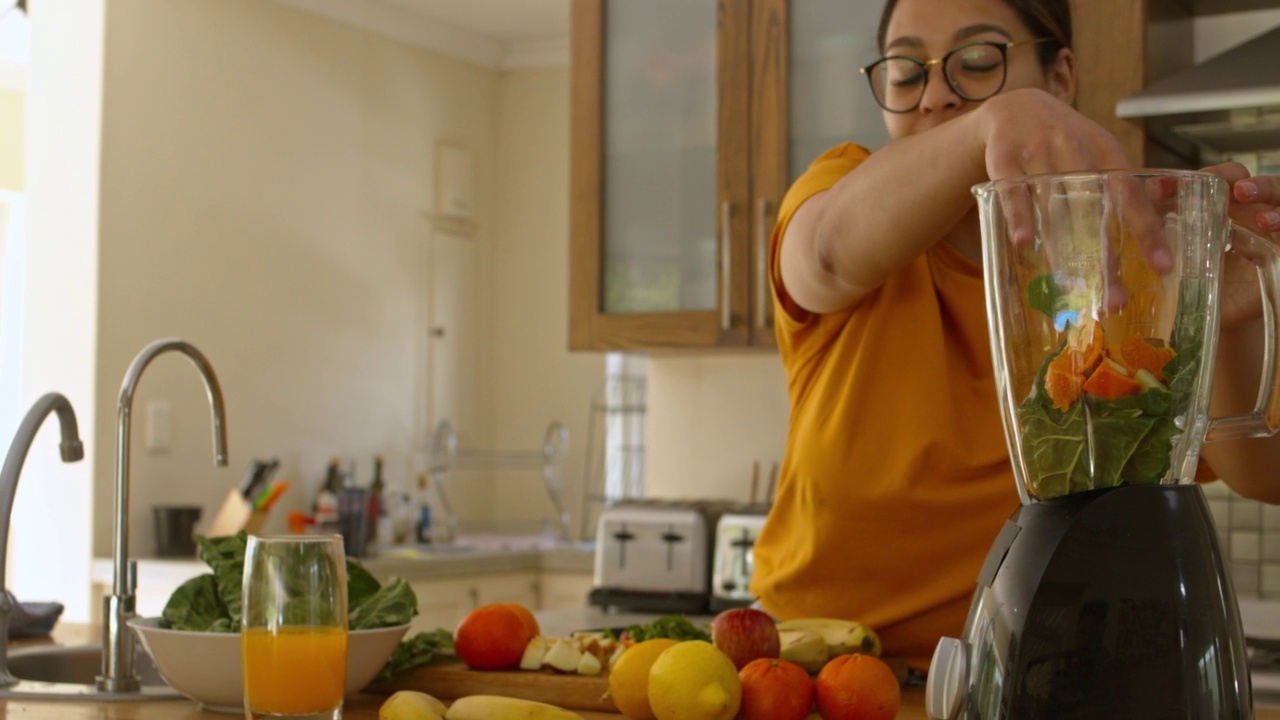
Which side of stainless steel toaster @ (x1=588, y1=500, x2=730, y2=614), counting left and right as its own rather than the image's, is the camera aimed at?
front

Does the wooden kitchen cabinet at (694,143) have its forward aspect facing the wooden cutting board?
yes

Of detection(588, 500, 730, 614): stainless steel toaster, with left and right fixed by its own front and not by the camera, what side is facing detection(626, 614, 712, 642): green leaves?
front

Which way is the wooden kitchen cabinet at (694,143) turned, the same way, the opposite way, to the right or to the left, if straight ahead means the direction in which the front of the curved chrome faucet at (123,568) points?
to the right

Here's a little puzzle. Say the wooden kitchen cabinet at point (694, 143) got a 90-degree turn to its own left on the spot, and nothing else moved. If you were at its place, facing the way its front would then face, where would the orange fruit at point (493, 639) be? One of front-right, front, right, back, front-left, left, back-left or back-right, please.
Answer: right

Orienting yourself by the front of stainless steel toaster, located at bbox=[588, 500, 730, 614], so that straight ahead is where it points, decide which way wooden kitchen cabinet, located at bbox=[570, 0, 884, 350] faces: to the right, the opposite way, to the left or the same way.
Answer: the same way

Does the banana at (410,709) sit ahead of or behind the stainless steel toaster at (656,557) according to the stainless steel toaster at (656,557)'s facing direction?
ahead

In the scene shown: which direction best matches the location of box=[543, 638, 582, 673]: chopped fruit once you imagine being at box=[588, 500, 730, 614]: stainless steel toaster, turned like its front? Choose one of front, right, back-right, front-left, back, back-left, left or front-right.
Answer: front

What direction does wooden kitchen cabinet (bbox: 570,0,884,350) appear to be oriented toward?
toward the camera

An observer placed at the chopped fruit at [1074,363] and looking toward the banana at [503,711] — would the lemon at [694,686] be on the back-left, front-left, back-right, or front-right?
front-right

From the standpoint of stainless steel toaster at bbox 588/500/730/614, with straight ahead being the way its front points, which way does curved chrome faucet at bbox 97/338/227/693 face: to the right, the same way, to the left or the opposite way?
to the left

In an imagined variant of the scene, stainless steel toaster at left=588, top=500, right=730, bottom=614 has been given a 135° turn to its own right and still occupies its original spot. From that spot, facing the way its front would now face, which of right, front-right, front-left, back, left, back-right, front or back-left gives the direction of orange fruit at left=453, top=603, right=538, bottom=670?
back-left

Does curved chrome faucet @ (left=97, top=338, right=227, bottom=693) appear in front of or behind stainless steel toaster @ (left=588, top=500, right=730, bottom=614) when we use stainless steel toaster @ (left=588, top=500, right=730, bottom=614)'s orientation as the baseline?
in front

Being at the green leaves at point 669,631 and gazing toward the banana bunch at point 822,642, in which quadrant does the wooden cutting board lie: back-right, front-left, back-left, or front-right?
back-right

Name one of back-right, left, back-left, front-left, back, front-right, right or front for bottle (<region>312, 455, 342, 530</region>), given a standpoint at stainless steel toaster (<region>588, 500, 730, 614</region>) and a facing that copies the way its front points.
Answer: back-right

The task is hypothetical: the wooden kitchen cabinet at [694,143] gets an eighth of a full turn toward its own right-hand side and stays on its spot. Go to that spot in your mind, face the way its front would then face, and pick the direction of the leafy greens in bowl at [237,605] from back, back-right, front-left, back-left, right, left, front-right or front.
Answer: front-left

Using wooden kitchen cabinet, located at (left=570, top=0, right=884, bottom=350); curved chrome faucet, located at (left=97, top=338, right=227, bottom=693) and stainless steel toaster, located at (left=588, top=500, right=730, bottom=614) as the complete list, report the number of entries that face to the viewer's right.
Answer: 1

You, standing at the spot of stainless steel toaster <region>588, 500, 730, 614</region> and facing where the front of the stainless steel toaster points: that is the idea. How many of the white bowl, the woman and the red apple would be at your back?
0

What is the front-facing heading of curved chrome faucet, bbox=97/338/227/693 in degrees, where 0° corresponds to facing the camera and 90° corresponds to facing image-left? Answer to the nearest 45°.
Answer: approximately 270°
